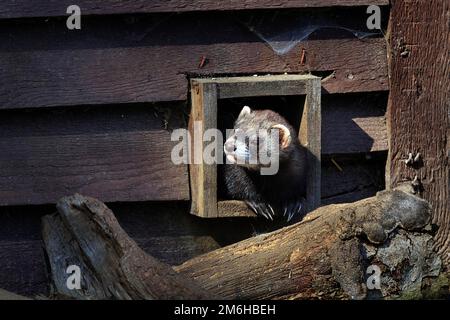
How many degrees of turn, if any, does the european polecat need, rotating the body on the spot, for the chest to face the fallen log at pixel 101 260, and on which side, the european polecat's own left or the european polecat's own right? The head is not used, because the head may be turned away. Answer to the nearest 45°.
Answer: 0° — it already faces it

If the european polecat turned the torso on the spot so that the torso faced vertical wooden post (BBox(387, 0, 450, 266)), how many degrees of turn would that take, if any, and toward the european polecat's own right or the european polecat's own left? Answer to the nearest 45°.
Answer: approximately 135° to the european polecat's own left

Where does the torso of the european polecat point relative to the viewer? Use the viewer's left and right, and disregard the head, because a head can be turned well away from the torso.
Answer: facing the viewer and to the left of the viewer

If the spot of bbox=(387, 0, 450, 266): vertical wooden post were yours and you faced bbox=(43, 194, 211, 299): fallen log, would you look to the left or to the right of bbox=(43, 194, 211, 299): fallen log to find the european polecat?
right

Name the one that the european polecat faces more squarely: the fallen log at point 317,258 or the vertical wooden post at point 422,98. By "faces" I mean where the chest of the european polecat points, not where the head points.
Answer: the fallen log

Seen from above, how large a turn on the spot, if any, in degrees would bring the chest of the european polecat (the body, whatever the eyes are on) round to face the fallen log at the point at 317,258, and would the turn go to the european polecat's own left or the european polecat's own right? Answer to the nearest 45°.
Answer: approximately 45° to the european polecat's own left

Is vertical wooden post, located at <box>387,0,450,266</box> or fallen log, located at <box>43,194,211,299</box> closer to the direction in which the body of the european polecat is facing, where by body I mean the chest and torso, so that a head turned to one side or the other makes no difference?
the fallen log
